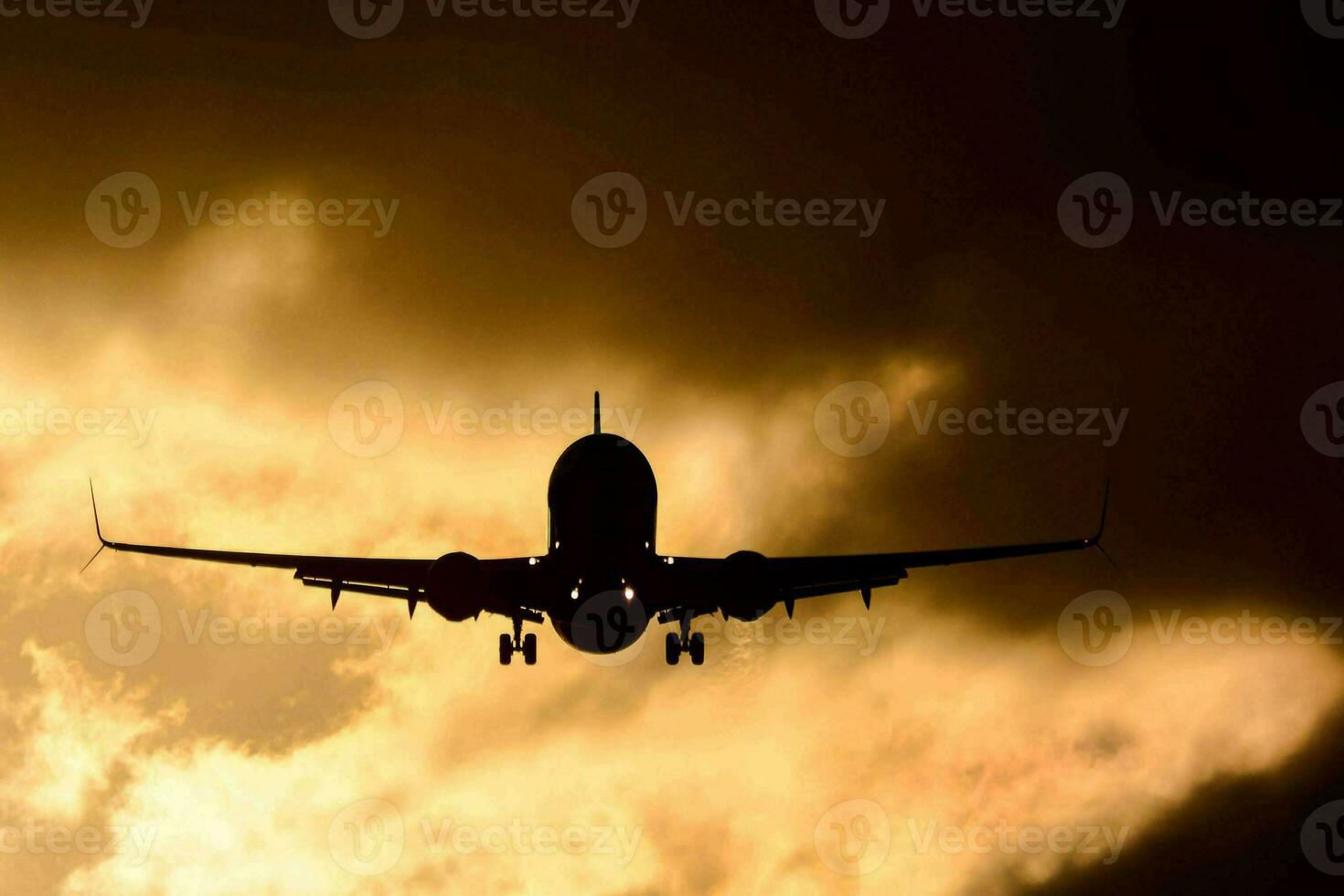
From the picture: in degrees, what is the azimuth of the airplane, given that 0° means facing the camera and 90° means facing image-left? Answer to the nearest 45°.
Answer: approximately 0°
